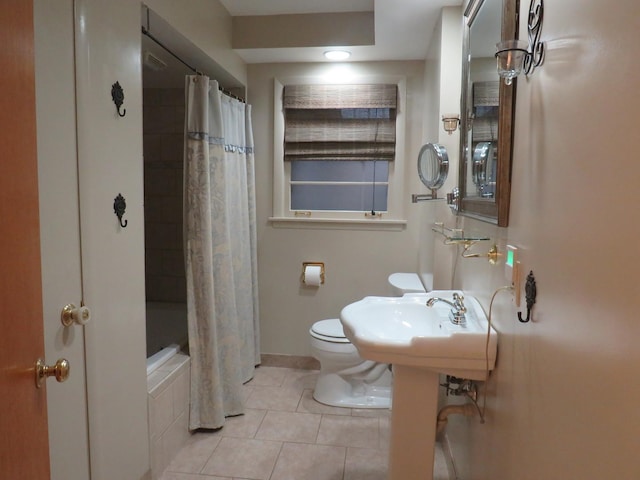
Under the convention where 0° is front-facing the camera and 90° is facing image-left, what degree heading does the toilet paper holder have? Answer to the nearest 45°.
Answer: approximately 0°

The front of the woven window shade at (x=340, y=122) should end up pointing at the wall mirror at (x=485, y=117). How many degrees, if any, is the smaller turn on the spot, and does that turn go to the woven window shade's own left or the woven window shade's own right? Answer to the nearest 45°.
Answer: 0° — it already faces it

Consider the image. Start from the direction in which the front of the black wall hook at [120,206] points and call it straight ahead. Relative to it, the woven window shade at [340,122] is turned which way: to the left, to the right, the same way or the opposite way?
to the right

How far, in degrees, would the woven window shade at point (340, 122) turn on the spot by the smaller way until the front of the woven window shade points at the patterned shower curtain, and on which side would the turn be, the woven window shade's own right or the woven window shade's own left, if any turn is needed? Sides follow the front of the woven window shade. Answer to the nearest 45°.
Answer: approximately 45° to the woven window shade's own right

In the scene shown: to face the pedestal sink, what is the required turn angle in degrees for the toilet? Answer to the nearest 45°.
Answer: approximately 90° to its left

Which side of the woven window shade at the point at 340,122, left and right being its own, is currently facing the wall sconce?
front

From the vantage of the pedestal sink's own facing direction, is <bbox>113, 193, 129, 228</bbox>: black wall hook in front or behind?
in front

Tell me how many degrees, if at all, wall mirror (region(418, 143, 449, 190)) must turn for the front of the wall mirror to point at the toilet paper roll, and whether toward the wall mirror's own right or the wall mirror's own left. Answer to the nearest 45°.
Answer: approximately 90° to the wall mirror's own right

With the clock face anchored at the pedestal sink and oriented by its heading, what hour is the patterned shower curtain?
The patterned shower curtain is roughly at 1 o'clock from the pedestal sink.

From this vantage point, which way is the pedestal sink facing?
to the viewer's left
